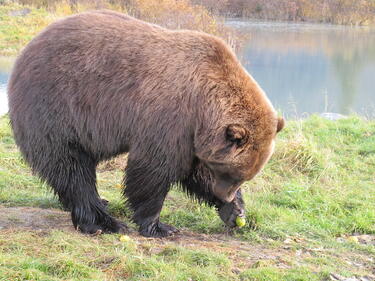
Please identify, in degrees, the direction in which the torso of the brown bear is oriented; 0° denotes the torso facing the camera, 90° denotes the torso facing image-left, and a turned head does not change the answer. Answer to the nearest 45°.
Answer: approximately 270°

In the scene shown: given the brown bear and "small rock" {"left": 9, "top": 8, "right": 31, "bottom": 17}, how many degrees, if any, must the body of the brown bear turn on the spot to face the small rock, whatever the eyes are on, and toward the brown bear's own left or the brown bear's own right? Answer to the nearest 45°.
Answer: approximately 90° to the brown bear's own left
